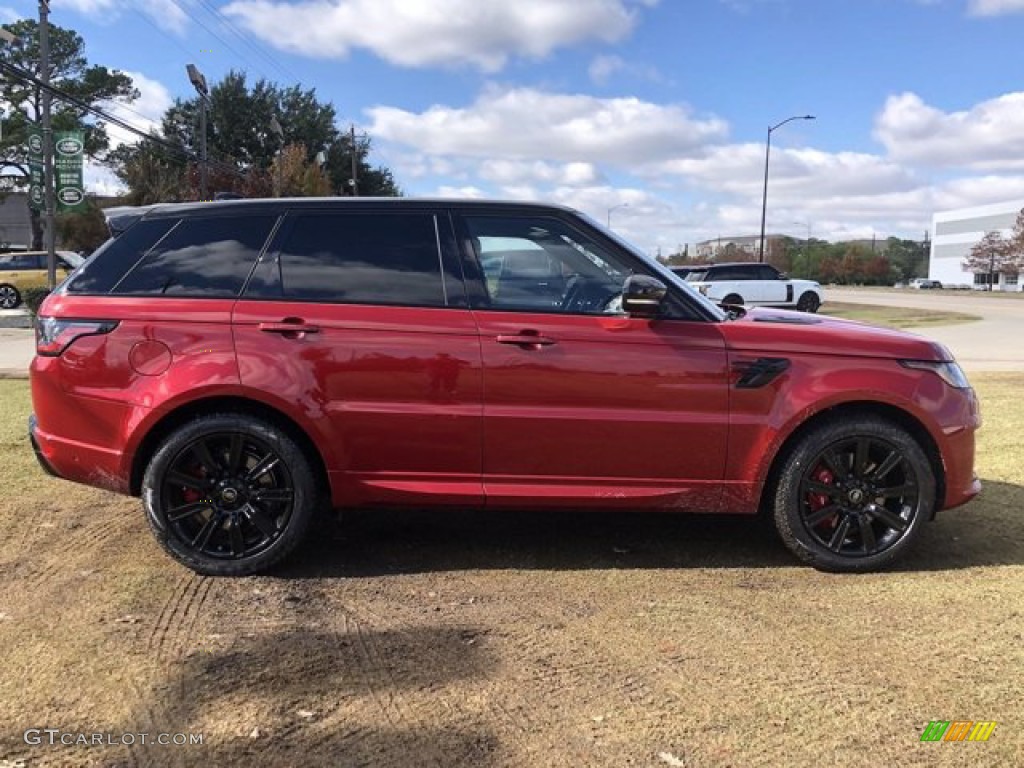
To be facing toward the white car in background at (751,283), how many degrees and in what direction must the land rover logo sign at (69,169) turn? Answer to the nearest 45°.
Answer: approximately 90° to its left

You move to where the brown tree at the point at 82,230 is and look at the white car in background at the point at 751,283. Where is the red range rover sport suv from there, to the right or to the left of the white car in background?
right

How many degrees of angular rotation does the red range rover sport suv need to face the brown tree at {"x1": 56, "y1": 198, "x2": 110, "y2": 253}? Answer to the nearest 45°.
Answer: approximately 135° to its left

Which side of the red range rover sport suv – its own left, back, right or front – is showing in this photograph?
right

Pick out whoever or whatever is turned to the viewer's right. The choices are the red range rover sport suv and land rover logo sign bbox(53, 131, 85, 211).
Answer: the red range rover sport suv

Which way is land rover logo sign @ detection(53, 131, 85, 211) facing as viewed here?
toward the camera

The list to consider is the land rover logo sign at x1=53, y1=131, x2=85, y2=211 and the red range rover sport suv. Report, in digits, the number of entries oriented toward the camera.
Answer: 1

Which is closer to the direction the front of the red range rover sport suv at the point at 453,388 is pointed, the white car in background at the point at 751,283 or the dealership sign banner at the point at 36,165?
the white car in background

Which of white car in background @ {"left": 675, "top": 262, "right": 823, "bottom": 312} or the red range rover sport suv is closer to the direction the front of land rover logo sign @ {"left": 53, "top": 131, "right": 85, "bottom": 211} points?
the red range rover sport suv

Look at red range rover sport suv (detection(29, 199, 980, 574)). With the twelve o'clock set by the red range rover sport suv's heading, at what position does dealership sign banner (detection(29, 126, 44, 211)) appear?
The dealership sign banner is roughly at 8 o'clock from the red range rover sport suv.

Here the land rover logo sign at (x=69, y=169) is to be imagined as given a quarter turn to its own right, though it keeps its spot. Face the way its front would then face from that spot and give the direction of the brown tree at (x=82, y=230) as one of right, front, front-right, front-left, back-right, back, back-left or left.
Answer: right

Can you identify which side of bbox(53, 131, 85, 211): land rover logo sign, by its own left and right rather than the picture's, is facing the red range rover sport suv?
front
